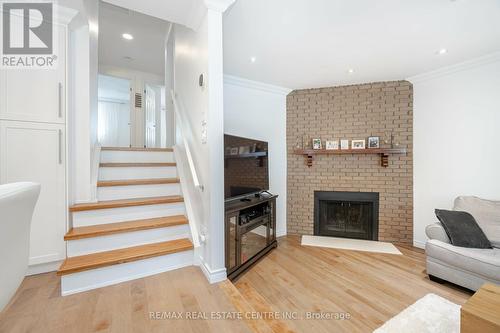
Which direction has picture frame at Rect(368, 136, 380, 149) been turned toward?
toward the camera

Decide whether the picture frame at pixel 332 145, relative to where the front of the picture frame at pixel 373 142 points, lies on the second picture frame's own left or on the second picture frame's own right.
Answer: on the second picture frame's own right

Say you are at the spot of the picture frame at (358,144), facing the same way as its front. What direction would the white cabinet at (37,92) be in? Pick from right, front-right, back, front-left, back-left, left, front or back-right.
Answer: front-right

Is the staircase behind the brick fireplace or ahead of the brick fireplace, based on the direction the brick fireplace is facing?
ahead

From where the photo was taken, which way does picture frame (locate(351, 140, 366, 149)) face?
toward the camera

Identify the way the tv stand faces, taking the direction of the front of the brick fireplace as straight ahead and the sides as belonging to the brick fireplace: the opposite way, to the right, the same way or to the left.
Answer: to the left

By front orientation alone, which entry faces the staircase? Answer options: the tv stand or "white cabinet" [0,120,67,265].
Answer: the white cabinet

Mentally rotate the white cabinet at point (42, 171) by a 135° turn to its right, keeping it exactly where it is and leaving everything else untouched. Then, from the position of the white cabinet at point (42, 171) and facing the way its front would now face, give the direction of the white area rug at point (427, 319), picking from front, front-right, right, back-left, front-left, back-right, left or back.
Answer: back-left

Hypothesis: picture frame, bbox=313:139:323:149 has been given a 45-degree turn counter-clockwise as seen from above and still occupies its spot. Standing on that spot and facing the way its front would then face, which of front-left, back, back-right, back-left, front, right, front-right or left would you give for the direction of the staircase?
right

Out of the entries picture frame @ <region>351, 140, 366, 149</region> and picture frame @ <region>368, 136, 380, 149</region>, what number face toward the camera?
2

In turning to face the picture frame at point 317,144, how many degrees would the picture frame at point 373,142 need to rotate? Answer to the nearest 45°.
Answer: approximately 90° to its right

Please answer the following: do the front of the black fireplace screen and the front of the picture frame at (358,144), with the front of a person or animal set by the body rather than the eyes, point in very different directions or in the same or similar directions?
same or similar directions

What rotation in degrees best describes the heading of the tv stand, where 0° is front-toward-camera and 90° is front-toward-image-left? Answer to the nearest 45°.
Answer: approximately 315°

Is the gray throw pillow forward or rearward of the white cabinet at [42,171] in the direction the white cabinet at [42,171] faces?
forward

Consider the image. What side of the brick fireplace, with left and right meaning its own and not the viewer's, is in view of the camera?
front

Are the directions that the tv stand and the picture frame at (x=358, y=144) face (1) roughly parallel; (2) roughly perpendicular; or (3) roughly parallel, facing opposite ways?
roughly perpendicular

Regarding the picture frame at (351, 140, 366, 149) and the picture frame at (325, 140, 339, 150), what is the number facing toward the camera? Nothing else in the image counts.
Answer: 2
